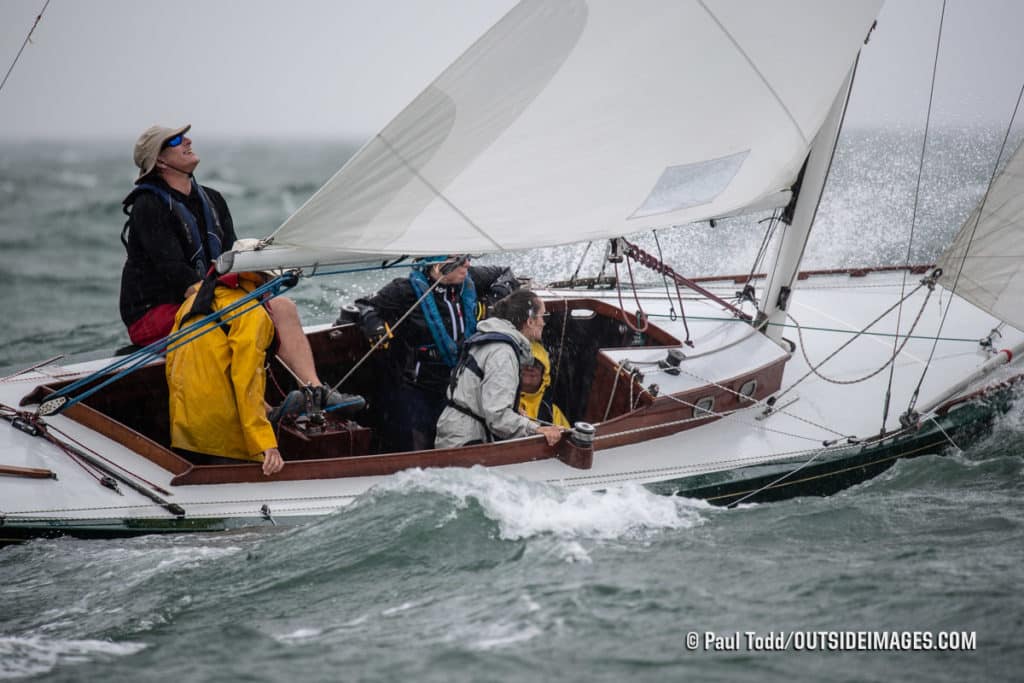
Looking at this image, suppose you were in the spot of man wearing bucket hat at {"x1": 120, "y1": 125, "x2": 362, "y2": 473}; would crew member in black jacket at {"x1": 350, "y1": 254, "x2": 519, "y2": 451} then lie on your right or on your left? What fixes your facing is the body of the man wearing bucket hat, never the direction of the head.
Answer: on your left

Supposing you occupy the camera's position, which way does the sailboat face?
facing to the right of the viewer
